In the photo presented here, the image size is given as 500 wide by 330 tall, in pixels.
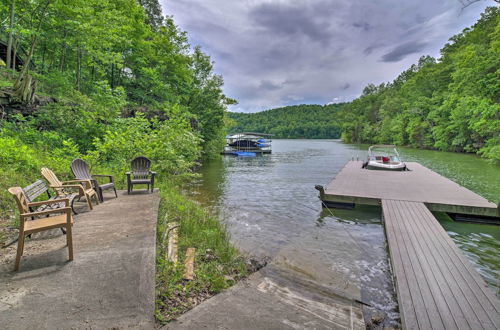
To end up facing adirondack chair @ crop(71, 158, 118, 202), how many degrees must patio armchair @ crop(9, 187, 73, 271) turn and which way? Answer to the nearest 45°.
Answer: approximately 90° to its left

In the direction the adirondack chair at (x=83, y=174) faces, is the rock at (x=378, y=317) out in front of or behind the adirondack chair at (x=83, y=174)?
in front

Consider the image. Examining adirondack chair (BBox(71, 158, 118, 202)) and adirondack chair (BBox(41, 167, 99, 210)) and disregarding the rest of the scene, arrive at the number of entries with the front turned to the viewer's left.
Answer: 0

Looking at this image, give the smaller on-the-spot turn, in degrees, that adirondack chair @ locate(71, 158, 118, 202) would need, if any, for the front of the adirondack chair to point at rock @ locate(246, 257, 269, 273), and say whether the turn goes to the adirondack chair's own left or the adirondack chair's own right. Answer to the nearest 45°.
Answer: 0° — it already faces it

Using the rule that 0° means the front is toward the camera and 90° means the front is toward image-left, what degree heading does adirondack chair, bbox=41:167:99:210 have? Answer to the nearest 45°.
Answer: approximately 315°

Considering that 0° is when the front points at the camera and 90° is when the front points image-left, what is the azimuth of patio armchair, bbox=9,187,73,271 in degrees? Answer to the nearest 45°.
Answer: approximately 270°

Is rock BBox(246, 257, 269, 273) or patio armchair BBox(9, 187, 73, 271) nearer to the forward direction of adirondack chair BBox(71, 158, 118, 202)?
the rock

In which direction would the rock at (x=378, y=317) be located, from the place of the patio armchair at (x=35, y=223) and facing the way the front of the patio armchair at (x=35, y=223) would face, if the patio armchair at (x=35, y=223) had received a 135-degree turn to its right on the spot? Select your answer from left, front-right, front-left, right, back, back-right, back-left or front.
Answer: left

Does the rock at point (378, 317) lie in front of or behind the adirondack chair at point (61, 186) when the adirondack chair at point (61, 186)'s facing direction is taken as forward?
in front

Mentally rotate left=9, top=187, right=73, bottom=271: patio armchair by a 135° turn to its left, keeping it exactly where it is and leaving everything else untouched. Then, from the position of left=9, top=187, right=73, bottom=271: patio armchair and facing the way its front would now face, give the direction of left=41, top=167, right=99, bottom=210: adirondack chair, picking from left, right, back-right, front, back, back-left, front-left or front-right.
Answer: front-right

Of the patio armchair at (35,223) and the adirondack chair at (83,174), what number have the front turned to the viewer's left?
0
